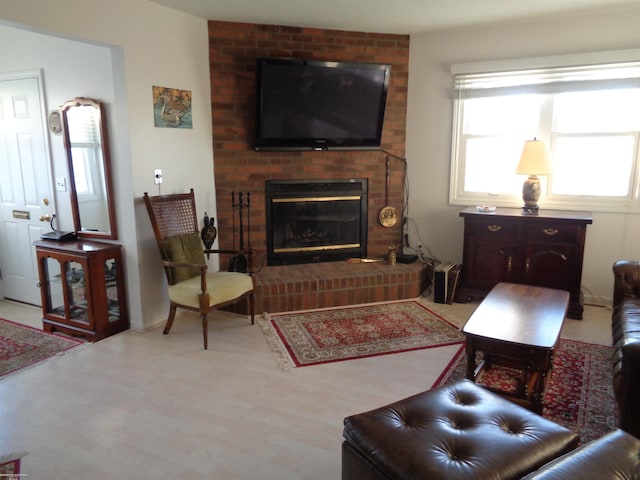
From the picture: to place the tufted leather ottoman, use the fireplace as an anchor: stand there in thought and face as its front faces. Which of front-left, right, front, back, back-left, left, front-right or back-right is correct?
front

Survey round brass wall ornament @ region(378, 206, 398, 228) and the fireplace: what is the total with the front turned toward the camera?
2

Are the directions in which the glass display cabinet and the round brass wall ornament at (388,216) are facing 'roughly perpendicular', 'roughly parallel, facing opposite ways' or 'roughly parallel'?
roughly parallel

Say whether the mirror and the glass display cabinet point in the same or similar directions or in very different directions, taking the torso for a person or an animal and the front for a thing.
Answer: same or similar directions

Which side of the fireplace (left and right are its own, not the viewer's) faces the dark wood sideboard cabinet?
left

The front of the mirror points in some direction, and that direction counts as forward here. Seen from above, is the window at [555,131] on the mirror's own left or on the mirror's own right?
on the mirror's own left

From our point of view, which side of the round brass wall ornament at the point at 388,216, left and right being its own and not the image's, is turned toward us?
front

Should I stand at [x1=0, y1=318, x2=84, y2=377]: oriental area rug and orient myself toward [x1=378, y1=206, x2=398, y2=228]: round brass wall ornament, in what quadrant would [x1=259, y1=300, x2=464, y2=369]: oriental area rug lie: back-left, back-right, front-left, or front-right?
front-right

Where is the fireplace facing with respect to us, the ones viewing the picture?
facing the viewer

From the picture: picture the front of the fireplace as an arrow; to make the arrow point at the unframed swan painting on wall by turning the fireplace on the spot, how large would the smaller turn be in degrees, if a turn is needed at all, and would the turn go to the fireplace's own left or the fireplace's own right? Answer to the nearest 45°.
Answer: approximately 45° to the fireplace's own right

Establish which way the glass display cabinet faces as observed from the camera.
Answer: facing the viewer and to the left of the viewer

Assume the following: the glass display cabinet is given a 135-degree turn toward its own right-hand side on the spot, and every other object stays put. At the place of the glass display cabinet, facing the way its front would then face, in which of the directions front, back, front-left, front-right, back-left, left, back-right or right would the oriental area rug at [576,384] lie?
back-right

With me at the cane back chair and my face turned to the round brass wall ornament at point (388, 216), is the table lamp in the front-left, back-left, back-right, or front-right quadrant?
front-right

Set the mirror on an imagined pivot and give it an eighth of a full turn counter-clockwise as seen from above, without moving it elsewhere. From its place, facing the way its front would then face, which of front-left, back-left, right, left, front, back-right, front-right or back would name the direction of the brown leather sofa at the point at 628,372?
front-left

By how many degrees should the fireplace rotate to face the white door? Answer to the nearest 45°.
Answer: approximately 90° to its right

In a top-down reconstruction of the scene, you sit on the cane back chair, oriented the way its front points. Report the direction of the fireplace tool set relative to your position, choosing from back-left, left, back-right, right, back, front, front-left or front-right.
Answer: left
